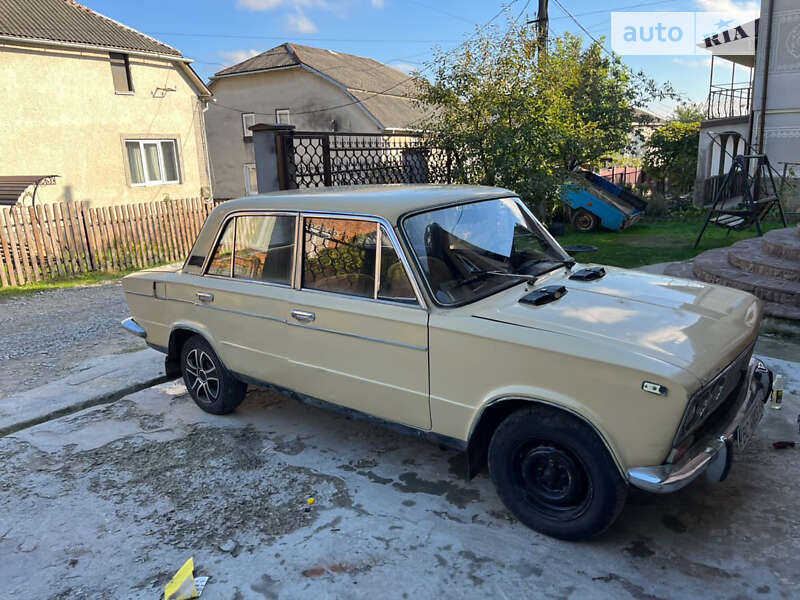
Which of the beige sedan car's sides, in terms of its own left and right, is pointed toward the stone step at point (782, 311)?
left

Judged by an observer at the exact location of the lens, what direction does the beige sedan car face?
facing the viewer and to the right of the viewer

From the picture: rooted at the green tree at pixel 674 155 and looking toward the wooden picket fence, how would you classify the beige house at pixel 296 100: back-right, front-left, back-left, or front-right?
front-right

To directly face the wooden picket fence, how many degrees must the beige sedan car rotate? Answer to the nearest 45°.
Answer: approximately 180°

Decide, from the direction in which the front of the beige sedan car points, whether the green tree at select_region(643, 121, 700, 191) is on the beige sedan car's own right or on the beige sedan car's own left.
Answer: on the beige sedan car's own left

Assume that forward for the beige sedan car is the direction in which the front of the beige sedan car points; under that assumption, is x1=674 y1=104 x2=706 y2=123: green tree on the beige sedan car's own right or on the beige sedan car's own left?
on the beige sedan car's own left

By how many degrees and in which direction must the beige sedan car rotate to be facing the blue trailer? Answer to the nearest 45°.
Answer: approximately 135° to its left

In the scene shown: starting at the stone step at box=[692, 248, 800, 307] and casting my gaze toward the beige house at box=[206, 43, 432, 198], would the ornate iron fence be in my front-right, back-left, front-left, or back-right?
front-left

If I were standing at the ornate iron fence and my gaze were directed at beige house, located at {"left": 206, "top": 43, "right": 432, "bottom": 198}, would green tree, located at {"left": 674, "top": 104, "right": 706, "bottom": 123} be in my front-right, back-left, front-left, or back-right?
front-right

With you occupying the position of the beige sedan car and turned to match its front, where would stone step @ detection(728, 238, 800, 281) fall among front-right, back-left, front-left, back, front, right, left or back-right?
left

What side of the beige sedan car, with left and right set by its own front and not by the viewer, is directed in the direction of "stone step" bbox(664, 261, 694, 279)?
left

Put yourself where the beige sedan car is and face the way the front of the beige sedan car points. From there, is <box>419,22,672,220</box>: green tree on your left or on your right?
on your left

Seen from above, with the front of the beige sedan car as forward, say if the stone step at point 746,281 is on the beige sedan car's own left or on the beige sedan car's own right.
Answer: on the beige sedan car's own left
